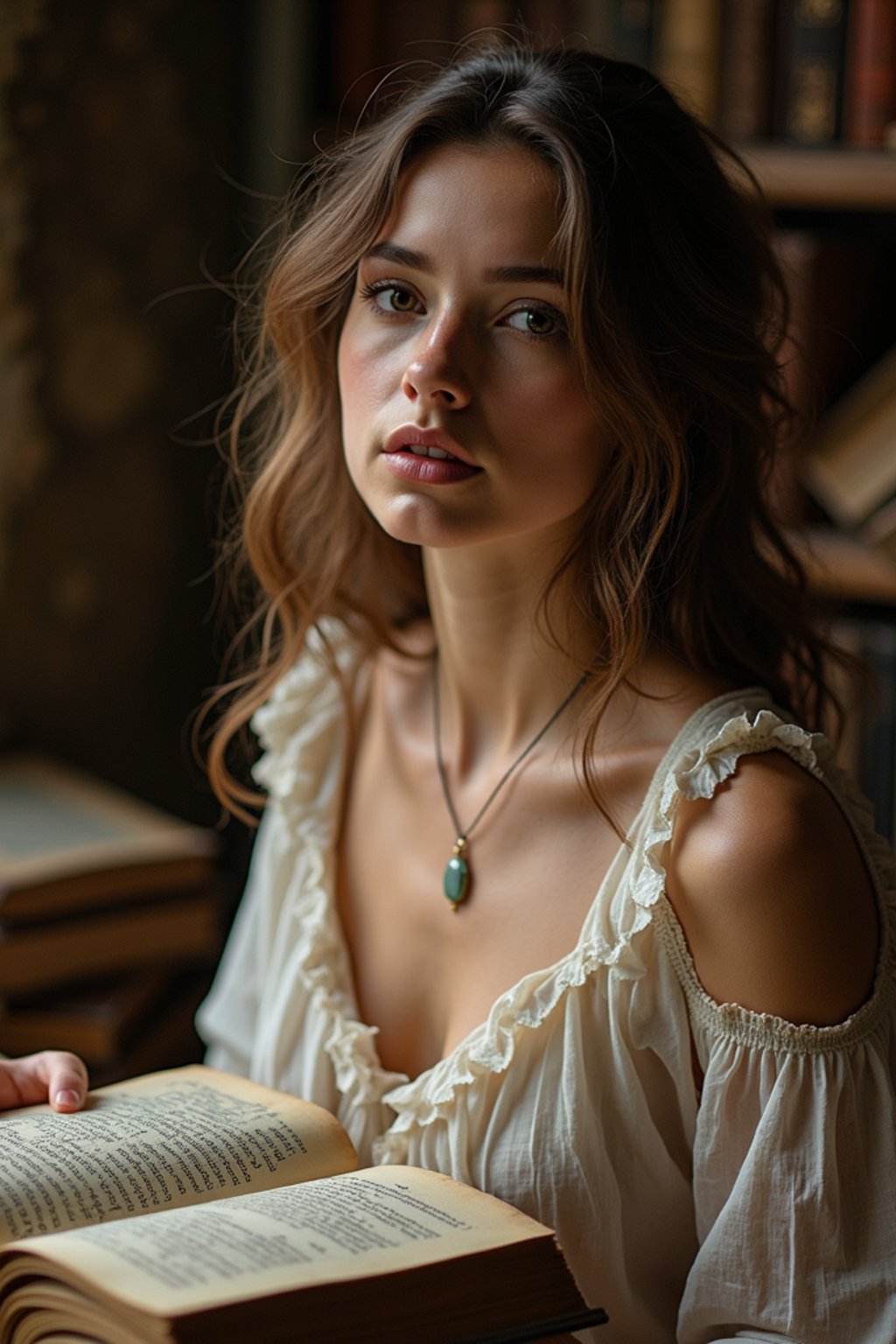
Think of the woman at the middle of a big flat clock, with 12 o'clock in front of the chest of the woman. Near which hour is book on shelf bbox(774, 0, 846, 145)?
The book on shelf is roughly at 5 o'clock from the woman.

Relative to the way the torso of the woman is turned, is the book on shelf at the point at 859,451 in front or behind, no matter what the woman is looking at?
behind

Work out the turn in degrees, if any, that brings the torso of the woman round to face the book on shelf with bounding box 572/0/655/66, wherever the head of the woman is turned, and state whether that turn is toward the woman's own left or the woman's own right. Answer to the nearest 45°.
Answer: approximately 135° to the woman's own right

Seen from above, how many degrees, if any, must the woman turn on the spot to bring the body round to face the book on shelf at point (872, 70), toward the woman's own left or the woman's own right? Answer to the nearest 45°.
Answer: approximately 135° to the woman's own right

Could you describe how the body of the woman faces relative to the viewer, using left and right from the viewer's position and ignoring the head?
facing the viewer and to the left of the viewer

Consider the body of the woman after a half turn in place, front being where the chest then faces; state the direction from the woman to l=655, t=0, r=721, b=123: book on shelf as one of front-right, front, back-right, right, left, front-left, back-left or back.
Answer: front-left
